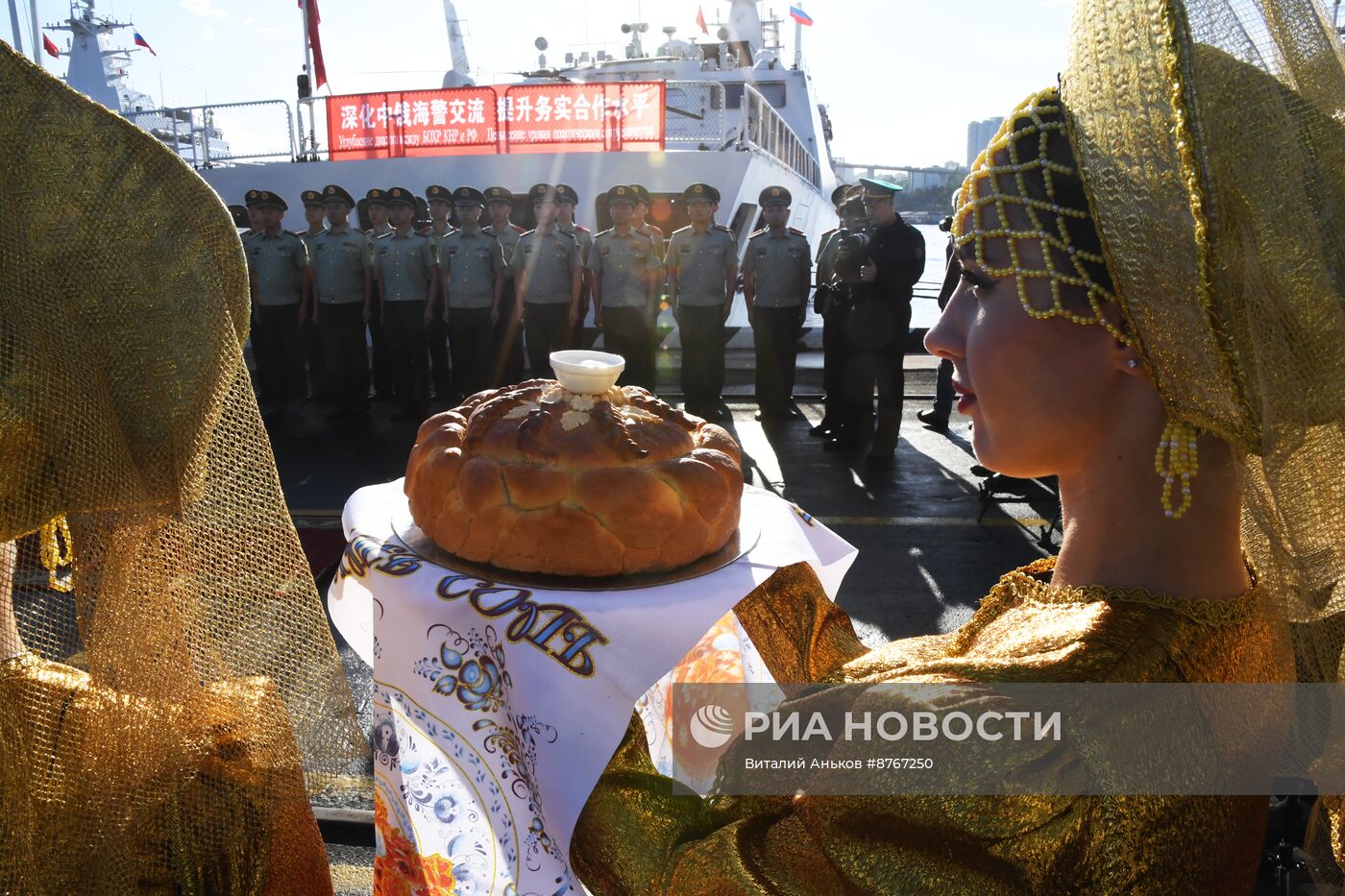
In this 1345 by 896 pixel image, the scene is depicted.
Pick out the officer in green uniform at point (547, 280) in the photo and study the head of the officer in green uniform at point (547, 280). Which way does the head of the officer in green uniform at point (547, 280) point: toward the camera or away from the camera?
toward the camera

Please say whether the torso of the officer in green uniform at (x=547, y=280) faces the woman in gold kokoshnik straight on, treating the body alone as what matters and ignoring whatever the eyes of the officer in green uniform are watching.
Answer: yes

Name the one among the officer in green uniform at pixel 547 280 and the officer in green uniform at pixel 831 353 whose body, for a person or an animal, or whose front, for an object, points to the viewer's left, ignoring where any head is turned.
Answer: the officer in green uniform at pixel 831 353

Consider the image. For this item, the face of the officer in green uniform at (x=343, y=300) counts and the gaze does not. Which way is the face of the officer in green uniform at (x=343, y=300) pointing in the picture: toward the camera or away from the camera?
toward the camera

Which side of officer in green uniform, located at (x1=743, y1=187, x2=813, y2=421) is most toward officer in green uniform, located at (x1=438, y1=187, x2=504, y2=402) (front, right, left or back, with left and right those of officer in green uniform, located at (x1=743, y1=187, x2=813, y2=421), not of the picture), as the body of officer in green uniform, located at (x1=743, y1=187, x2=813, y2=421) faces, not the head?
right

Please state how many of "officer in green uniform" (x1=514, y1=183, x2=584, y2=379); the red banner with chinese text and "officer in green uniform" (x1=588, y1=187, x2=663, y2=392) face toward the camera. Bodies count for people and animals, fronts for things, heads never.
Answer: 3

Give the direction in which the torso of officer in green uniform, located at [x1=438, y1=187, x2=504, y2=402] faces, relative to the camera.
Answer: toward the camera

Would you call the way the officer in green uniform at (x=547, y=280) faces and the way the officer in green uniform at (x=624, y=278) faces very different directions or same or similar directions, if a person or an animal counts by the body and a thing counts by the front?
same or similar directions

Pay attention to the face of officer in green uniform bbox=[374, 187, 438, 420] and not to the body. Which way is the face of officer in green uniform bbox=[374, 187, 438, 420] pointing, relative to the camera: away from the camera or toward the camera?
toward the camera

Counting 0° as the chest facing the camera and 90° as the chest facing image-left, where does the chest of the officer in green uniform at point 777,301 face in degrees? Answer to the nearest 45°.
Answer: approximately 0°

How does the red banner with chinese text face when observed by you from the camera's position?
facing the viewer

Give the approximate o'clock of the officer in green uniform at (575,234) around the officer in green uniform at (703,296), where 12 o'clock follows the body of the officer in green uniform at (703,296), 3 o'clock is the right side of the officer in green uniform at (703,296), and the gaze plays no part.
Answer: the officer in green uniform at (575,234) is roughly at 4 o'clock from the officer in green uniform at (703,296).
